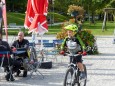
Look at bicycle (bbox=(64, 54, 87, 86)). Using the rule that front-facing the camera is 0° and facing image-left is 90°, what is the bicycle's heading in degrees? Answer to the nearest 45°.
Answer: approximately 45°

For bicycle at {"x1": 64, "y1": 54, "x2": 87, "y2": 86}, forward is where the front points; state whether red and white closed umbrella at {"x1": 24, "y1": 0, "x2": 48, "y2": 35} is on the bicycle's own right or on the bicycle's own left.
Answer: on the bicycle's own right
